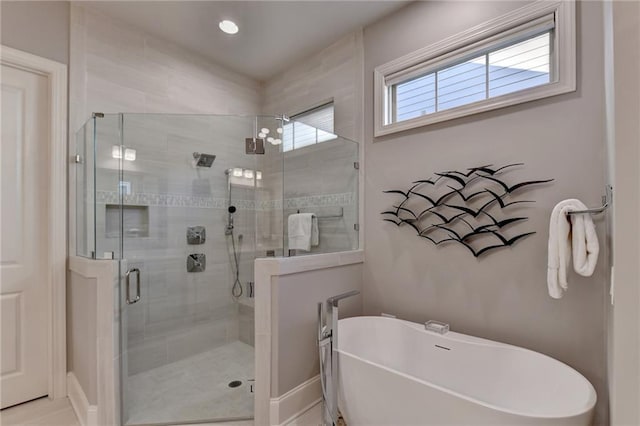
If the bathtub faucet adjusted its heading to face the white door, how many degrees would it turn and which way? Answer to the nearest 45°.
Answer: approximately 135° to its left

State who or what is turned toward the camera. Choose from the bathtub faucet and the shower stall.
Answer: the shower stall

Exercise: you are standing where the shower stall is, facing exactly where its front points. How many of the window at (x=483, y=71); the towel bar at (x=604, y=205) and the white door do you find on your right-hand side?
1

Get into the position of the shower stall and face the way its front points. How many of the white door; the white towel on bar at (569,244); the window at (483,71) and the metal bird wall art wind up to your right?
1

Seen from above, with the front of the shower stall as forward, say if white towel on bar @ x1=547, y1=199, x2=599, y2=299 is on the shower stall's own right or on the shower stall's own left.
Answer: on the shower stall's own left

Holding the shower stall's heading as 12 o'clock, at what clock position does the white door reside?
The white door is roughly at 3 o'clock from the shower stall.

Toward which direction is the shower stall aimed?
toward the camera

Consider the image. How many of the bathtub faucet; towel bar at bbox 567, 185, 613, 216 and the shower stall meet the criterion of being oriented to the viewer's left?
1

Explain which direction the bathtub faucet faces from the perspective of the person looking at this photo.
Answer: facing away from the viewer and to the right of the viewer

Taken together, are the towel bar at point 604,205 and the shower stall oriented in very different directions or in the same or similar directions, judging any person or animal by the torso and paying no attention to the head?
very different directions

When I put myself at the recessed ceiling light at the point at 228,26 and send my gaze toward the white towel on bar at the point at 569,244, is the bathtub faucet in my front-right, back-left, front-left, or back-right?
front-right

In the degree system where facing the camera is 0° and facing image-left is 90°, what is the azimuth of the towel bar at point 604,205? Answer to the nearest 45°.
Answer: approximately 90°

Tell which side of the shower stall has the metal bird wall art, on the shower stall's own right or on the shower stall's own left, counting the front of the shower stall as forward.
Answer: on the shower stall's own left

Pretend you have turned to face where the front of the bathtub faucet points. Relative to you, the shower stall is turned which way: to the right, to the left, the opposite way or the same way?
to the right

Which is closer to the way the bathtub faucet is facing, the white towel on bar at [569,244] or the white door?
the white towel on bar

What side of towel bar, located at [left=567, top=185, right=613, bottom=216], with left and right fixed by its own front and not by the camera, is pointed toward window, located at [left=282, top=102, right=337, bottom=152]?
front
